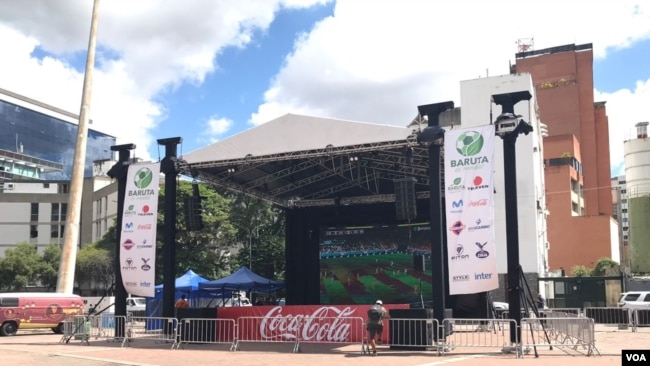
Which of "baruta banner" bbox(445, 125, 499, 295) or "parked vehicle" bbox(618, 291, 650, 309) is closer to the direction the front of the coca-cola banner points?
the baruta banner

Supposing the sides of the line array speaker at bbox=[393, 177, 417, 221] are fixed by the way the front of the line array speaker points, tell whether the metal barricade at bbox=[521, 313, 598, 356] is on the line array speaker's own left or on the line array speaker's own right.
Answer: on the line array speaker's own left

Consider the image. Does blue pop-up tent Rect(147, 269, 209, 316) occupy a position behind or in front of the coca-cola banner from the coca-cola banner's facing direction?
behind

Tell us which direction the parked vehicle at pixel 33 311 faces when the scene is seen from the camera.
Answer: facing to the left of the viewer

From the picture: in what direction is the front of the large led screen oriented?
toward the camera

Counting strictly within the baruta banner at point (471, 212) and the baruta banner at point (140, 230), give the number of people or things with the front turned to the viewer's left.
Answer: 0

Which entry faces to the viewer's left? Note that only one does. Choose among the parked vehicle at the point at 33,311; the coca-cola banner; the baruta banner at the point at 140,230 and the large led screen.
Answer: the parked vehicle

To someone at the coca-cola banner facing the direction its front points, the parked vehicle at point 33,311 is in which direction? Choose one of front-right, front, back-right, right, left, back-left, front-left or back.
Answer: back-right

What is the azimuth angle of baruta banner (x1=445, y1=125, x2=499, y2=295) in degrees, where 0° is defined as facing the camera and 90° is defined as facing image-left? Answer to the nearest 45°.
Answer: approximately 0°

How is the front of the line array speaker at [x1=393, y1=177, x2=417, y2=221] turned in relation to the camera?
facing the viewer and to the left of the viewer

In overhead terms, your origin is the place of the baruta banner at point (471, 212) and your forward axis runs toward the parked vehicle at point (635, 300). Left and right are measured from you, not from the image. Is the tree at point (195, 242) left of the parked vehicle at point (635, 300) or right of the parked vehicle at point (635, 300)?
left

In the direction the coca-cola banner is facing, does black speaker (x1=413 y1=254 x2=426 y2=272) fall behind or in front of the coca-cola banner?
behind

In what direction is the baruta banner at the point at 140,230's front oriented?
toward the camera
